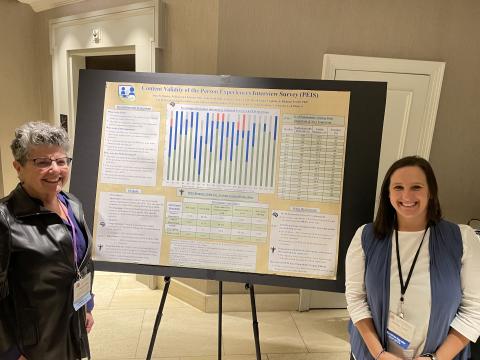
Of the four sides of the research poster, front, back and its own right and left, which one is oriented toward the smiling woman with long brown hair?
left

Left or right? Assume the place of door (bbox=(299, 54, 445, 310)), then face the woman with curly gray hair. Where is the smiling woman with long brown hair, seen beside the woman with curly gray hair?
left

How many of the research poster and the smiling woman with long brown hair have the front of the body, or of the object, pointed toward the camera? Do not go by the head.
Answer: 2

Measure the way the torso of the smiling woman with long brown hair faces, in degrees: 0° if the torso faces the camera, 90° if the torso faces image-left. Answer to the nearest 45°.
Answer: approximately 0°

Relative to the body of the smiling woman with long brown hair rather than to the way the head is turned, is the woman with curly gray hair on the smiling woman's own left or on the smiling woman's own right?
on the smiling woman's own right

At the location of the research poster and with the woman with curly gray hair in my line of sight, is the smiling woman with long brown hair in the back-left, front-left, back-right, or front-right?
back-left

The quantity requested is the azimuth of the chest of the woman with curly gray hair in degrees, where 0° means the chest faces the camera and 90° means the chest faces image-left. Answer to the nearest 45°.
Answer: approximately 315°

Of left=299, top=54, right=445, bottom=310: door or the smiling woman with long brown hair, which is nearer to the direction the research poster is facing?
the smiling woman with long brown hair
